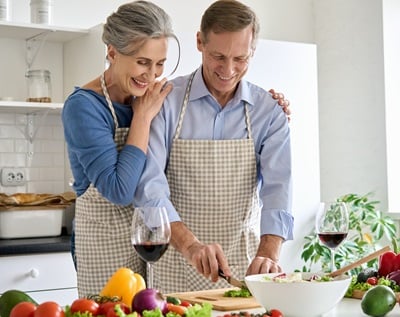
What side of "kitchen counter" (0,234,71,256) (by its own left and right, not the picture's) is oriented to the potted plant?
left

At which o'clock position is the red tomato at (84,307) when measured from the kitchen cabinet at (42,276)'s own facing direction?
The red tomato is roughly at 12 o'clock from the kitchen cabinet.

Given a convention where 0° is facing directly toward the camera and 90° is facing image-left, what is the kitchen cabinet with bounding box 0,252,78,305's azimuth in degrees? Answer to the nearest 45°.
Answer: approximately 0°

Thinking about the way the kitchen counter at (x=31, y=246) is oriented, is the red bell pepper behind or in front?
in front

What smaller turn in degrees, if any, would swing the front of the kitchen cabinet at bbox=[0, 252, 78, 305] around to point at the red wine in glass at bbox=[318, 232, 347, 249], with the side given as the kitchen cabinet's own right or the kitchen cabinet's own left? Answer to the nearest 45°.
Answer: approximately 45° to the kitchen cabinet's own left

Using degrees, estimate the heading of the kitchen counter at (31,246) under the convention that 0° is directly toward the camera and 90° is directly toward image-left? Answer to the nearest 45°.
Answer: approximately 0°

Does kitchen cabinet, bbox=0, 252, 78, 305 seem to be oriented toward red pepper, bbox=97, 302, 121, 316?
yes

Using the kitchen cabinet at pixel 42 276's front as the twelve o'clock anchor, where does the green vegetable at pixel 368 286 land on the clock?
The green vegetable is roughly at 11 o'clock from the kitchen cabinet.

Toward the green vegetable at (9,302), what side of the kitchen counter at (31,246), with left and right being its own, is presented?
front

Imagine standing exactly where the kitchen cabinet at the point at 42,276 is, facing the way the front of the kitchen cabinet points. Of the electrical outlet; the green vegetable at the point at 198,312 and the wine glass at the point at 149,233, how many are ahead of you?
2

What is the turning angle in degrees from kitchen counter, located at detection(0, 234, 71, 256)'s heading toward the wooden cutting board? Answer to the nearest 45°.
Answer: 0° — it already faces it

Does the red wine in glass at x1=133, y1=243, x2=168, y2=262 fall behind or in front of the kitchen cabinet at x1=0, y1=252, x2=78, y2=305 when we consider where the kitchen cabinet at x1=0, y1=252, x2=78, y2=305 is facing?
in front
